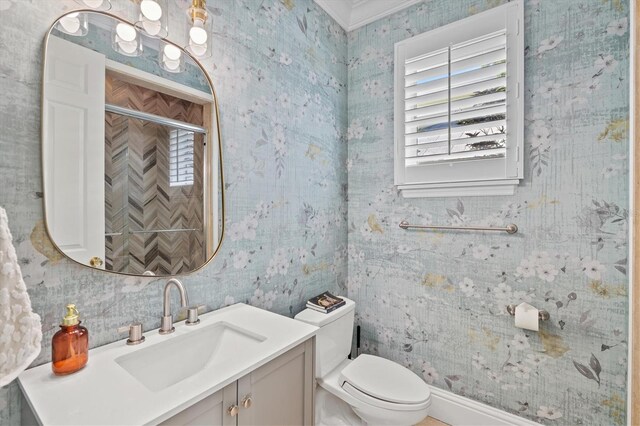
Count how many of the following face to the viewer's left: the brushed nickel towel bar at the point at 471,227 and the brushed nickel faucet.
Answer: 0

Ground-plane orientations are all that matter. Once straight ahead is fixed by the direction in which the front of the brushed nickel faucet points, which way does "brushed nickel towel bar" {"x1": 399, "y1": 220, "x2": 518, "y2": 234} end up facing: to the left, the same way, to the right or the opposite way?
to the right

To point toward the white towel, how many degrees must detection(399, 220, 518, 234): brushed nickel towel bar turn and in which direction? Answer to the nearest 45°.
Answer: approximately 45° to its right

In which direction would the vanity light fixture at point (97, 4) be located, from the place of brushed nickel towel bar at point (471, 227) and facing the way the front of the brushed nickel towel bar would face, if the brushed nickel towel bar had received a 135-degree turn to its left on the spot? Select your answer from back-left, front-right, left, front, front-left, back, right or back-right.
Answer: back

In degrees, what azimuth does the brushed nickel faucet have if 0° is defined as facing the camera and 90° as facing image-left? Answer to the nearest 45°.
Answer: approximately 315°

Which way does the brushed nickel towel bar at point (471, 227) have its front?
toward the camera

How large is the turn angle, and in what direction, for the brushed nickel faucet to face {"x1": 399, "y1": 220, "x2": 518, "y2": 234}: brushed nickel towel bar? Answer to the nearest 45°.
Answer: approximately 45° to its left
